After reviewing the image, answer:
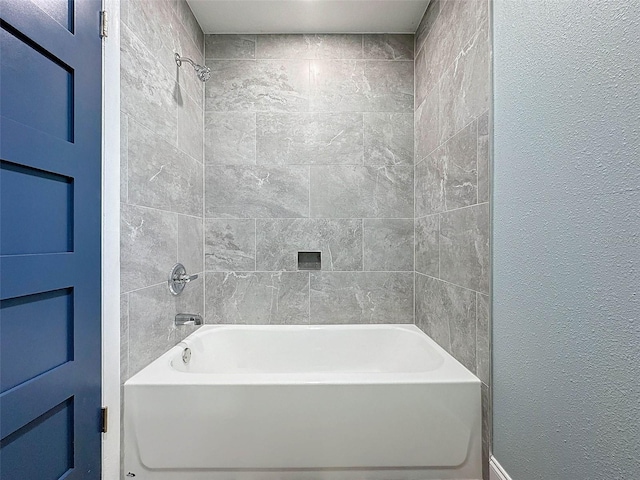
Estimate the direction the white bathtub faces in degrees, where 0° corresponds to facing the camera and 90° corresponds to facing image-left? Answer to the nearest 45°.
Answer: approximately 0°

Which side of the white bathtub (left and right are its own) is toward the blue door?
right
